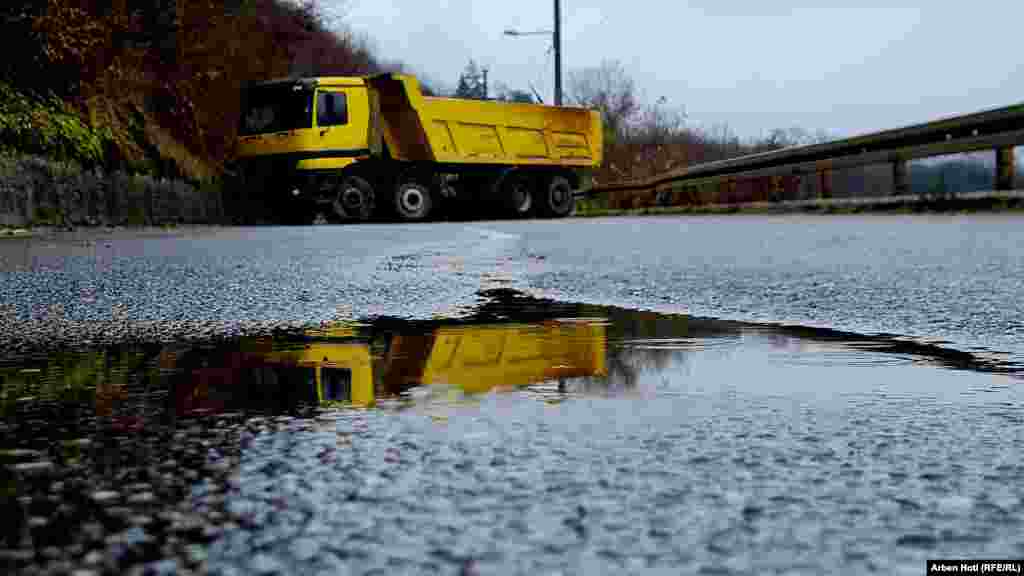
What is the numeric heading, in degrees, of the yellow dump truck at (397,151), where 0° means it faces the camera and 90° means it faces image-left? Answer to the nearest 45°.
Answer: approximately 45°

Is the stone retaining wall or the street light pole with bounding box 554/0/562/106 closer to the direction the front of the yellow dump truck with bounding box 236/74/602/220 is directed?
the stone retaining wall

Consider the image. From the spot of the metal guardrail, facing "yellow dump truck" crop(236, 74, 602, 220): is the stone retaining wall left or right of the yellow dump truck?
left

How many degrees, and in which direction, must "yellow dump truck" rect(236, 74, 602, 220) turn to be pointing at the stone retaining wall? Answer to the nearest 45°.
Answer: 0° — it already faces it
